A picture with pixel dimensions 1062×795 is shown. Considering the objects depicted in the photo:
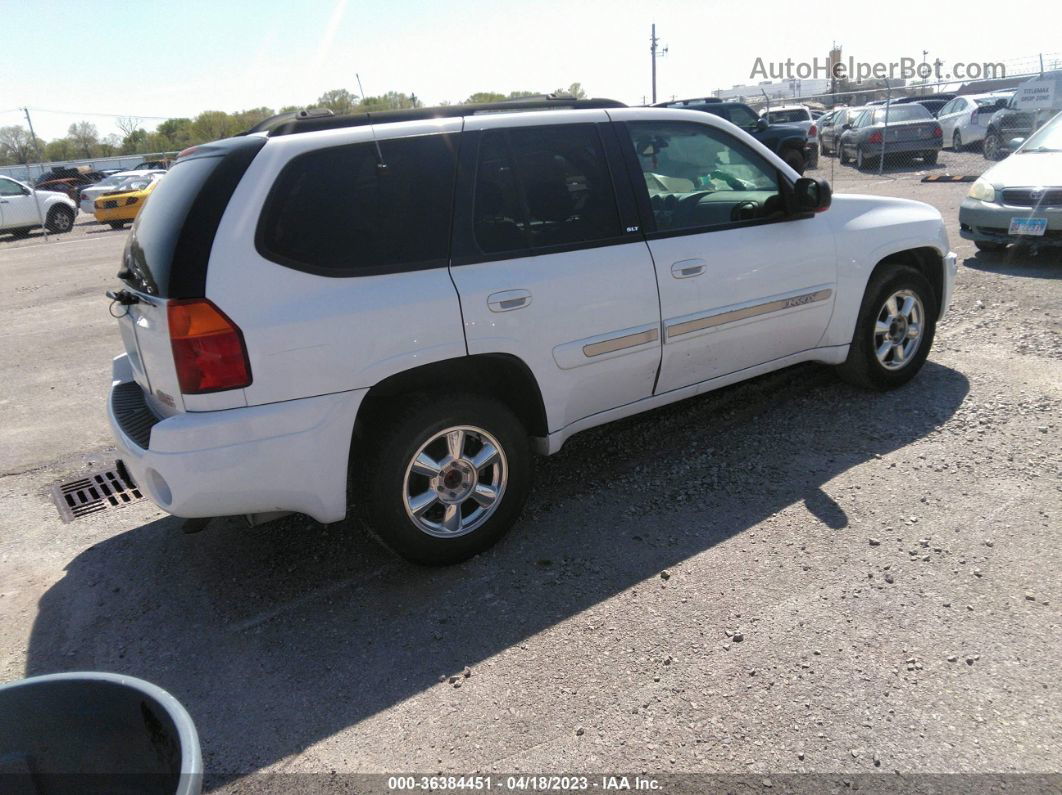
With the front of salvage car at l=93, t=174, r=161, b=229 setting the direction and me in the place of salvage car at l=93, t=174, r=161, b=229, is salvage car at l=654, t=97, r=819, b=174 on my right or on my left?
on my left

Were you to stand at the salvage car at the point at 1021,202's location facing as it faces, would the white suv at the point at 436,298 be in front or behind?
in front

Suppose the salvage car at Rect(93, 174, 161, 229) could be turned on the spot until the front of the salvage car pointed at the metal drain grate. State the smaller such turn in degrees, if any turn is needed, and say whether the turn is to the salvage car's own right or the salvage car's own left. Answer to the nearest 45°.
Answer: approximately 45° to the salvage car's own left

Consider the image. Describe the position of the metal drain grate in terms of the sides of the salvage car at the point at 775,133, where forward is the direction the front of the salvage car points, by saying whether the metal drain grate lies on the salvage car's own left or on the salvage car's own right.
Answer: on the salvage car's own right

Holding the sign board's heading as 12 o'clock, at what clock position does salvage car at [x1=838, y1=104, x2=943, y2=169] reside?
The salvage car is roughly at 3 o'clock from the sign board.

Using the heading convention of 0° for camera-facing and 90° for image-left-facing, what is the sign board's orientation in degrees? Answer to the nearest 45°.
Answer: approximately 0°

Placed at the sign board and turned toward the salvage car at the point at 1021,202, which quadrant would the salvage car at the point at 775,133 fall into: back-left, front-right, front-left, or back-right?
front-right

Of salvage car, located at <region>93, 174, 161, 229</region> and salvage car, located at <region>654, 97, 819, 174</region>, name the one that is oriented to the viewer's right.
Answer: salvage car, located at <region>654, 97, 819, 174</region>

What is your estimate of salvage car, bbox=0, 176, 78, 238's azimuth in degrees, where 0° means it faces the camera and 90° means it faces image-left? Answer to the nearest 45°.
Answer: approximately 270°

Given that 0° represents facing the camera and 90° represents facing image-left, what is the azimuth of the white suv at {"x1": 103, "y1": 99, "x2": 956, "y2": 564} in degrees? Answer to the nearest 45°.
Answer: approximately 225°

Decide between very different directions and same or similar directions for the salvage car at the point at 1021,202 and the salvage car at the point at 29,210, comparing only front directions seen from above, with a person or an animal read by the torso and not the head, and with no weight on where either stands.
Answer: very different directions

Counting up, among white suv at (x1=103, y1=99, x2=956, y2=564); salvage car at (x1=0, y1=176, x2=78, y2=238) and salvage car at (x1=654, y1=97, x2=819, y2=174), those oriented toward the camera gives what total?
0

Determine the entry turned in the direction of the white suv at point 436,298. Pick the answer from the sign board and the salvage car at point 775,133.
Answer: the sign board

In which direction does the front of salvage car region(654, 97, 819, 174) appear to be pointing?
to the viewer's right

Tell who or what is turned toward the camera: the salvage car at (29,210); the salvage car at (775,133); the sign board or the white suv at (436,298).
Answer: the sign board
